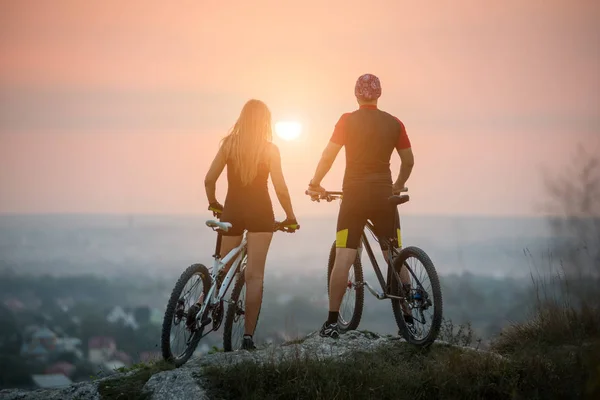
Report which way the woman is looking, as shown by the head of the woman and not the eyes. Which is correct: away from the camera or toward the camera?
away from the camera

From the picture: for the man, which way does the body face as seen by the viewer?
away from the camera

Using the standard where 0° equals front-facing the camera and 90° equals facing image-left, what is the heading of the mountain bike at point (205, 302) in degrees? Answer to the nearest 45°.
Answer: approximately 225°

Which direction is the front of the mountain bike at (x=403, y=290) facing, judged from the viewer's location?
facing away from the viewer and to the left of the viewer

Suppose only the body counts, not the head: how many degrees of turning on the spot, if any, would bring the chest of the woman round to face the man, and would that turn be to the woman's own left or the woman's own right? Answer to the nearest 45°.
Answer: approximately 90° to the woman's own right

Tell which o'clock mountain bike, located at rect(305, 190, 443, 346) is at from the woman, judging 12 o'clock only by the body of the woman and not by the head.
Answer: The mountain bike is roughly at 3 o'clock from the woman.

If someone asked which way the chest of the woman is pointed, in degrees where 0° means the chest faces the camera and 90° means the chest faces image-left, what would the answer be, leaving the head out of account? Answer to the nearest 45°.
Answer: approximately 180°

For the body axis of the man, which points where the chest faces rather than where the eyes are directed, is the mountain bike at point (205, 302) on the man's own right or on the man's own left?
on the man's own left

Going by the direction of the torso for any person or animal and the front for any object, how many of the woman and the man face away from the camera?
2

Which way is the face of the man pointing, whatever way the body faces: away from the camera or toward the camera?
away from the camera
